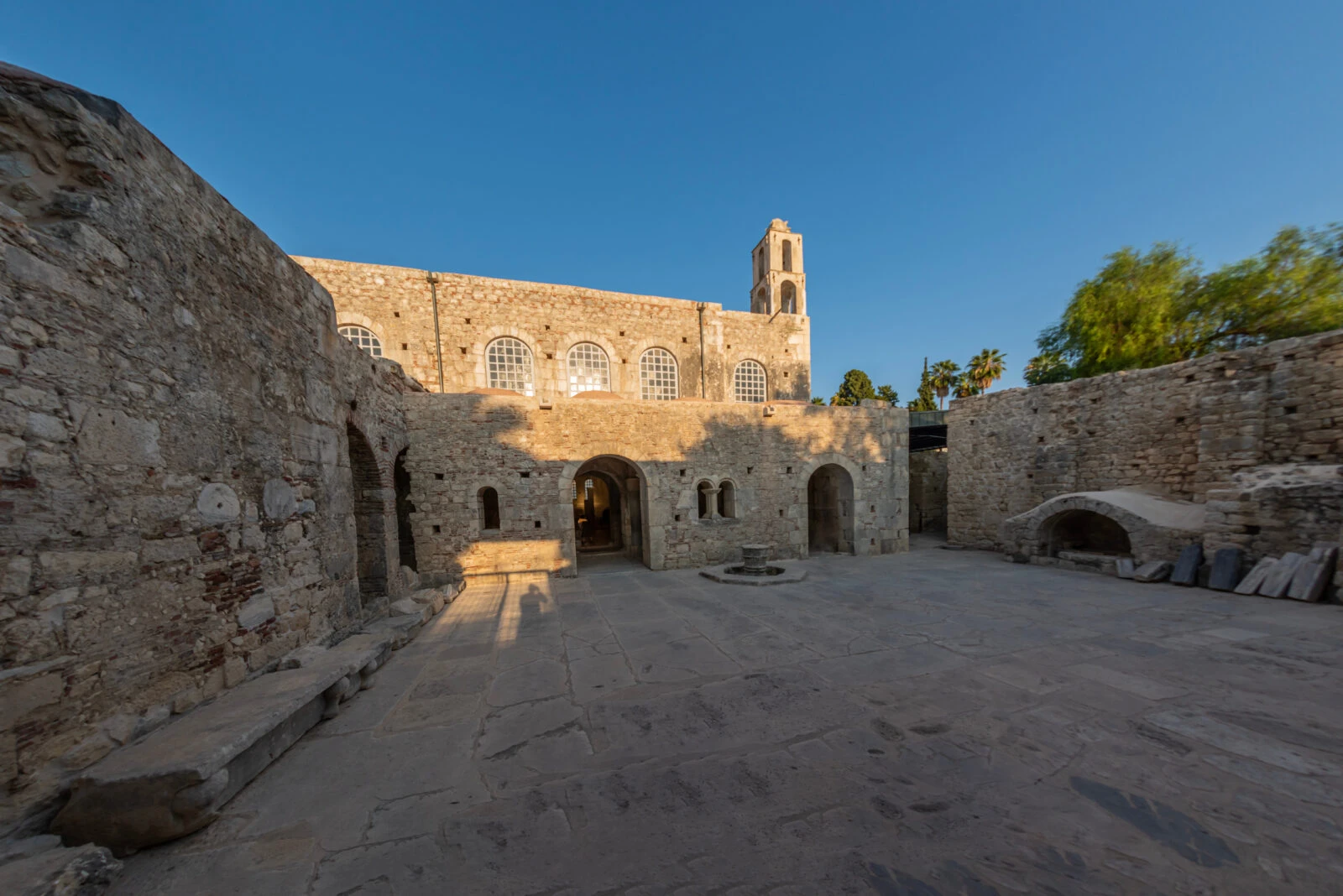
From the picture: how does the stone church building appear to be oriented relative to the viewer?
toward the camera

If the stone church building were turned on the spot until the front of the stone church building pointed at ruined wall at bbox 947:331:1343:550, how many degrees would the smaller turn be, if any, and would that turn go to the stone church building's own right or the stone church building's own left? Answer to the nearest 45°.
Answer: approximately 90° to the stone church building's own left

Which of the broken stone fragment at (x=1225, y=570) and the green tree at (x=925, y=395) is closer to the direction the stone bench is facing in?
the broken stone fragment

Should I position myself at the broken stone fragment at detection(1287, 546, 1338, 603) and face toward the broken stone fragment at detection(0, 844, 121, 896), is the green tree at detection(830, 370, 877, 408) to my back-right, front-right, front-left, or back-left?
back-right

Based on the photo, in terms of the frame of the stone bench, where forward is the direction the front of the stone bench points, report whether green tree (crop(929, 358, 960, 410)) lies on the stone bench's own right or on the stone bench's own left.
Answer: on the stone bench's own left

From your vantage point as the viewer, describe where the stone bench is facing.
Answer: facing the viewer and to the right of the viewer
